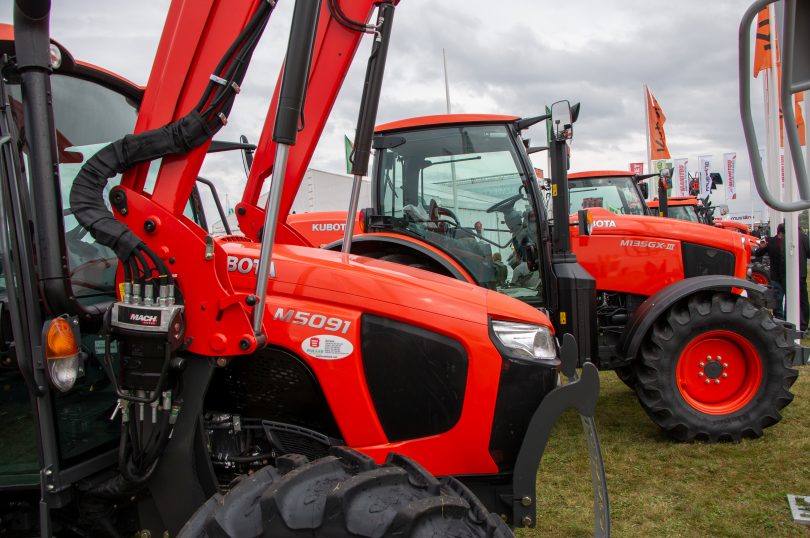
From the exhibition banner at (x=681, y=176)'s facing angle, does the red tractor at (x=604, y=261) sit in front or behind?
in front

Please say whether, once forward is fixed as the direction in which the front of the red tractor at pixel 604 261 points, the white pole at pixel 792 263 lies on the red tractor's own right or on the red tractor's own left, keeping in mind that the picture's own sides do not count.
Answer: on the red tractor's own left

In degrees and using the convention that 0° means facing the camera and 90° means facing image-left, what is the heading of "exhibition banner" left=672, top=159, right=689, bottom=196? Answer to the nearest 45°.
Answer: approximately 0°

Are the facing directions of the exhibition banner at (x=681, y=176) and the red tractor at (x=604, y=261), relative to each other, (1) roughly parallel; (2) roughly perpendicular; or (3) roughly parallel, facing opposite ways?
roughly perpendicular

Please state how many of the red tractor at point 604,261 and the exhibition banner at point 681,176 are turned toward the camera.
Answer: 1

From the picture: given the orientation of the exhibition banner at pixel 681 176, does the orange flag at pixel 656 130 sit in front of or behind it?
in front

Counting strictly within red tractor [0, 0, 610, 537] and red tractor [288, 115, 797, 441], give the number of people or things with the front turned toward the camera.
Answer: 0

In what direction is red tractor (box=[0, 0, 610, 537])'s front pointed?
to the viewer's right

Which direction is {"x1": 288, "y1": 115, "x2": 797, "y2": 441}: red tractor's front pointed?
to the viewer's right

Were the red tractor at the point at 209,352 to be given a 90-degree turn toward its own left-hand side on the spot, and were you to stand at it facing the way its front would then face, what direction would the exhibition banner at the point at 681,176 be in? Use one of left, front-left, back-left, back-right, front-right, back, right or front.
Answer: front-right
